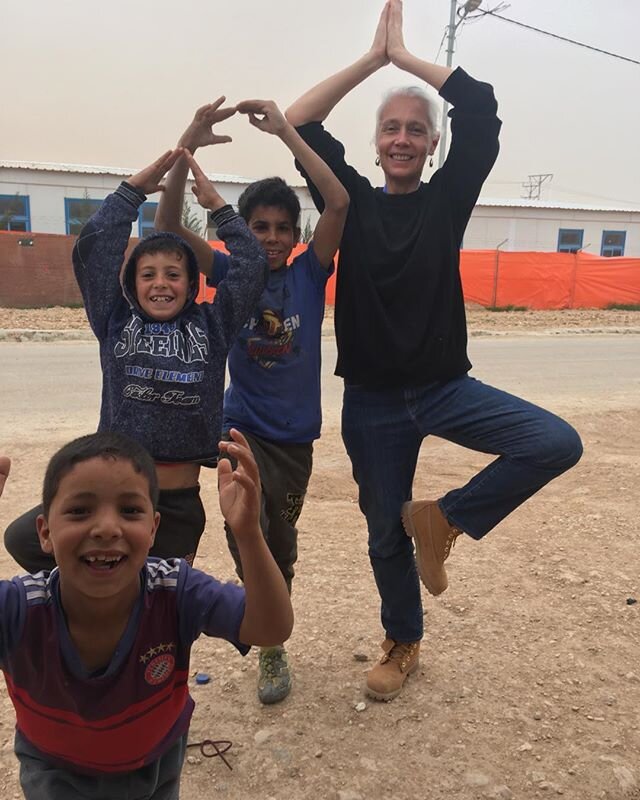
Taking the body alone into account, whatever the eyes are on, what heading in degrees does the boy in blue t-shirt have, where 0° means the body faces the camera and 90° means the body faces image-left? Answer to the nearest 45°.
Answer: approximately 0°

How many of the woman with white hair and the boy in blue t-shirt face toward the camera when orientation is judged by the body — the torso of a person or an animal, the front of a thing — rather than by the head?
2

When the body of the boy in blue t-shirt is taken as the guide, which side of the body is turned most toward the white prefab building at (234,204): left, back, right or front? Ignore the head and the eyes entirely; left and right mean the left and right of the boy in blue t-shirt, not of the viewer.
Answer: back

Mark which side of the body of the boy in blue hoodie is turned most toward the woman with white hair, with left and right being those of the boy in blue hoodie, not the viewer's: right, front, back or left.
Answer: left

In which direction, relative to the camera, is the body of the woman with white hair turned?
toward the camera

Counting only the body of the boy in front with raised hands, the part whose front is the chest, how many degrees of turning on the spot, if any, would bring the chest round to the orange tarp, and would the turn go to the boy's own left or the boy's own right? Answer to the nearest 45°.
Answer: approximately 135° to the boy's own left

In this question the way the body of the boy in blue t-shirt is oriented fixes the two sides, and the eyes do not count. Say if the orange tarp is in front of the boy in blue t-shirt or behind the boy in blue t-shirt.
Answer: behind

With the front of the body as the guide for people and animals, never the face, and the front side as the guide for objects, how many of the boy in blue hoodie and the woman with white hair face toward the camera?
2

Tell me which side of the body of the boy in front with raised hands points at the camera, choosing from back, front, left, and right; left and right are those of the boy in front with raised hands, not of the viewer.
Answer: front
